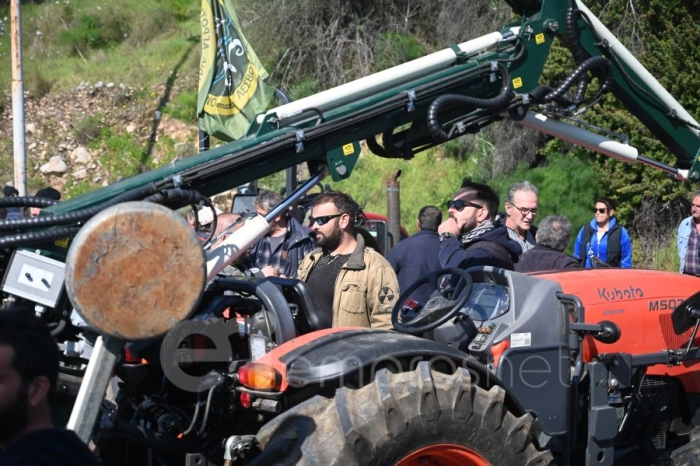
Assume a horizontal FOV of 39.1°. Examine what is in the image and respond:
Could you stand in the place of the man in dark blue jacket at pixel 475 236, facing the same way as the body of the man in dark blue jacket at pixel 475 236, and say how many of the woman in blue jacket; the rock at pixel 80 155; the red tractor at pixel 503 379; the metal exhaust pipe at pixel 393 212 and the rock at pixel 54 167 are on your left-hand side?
1

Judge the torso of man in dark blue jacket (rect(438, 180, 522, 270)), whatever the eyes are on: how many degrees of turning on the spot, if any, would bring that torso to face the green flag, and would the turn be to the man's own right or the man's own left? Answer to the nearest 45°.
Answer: approximately 45° to the man's own right

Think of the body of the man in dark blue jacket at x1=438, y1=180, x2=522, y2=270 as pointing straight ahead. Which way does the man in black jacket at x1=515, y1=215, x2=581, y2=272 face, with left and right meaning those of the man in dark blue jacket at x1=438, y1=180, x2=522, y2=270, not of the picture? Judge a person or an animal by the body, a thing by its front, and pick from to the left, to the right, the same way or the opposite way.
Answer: to the right

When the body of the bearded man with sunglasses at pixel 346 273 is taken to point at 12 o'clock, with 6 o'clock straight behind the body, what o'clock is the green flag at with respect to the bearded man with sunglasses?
The green flag is roughly at 4 o'clock from the bearded man with sunglasses.

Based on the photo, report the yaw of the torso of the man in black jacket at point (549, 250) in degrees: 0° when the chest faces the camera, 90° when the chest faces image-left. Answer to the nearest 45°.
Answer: approximately 180°

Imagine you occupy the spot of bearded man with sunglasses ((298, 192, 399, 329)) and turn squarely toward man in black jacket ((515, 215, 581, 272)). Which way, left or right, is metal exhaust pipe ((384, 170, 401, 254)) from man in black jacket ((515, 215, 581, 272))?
left

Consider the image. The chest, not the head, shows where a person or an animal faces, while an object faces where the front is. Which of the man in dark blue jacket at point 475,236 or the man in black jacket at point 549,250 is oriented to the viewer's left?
the man in dark blue jacket at point 475,236

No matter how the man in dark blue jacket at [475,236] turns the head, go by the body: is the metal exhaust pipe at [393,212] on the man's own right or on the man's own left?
on the man's own right

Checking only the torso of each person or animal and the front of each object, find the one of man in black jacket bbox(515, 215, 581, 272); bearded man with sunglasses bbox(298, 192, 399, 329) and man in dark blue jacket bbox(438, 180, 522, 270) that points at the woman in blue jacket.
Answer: man in black jacket bbox(515, 215, 581, 272)

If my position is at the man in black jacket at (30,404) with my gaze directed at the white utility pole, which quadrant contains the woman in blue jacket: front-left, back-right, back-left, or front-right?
front-right

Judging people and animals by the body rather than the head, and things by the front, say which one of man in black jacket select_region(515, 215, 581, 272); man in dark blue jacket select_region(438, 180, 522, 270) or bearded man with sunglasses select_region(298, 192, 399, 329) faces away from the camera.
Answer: man in black jacket select_region(515, 215, 581, 272)

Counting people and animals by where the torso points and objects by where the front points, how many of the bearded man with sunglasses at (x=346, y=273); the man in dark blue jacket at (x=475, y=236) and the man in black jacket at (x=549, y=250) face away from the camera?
1

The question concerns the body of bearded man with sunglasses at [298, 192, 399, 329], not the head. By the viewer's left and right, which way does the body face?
facing the viewer and to the left of the viewer

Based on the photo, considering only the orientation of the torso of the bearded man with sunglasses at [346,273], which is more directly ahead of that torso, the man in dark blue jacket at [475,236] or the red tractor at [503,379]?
the red tractor

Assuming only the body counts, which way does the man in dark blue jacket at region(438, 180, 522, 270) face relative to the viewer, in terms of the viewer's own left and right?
facing to the left of the viewer

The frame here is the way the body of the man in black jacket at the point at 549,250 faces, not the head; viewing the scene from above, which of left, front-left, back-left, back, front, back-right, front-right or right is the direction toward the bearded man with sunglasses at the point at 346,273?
back-left
